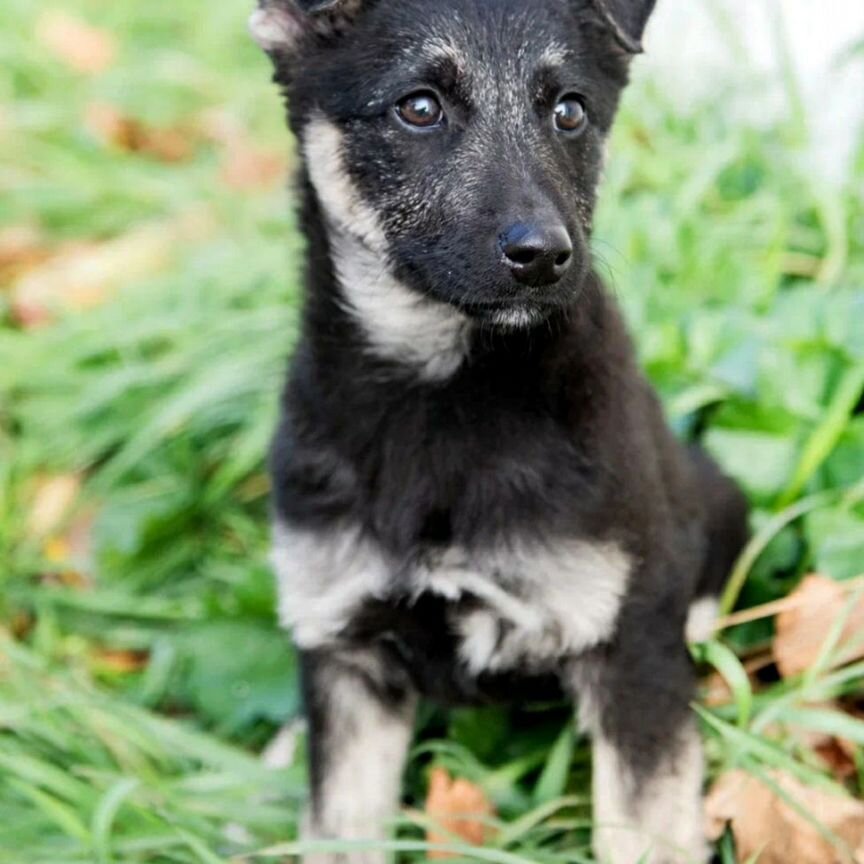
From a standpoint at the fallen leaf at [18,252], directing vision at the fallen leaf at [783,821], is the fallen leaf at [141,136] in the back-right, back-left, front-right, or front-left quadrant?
back-left

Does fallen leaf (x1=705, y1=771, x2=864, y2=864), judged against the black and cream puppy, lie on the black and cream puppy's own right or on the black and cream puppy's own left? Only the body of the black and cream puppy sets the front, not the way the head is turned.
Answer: on the black and cream puppy's own left

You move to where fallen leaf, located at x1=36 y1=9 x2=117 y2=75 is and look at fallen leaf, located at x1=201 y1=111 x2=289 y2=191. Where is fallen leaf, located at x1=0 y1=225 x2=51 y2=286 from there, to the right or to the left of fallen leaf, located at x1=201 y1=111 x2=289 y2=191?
right

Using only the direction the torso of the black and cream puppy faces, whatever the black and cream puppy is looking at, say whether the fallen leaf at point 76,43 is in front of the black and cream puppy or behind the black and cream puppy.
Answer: behind

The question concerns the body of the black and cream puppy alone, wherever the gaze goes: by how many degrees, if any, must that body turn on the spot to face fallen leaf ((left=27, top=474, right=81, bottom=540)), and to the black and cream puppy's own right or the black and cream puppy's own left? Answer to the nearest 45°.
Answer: approximately 135° to the black and cream puppy's own right

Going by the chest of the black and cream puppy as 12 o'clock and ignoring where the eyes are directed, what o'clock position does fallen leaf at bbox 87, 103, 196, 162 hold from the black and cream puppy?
The fallen leaf is roughly at 5 o'clock from the black and cream puppy.

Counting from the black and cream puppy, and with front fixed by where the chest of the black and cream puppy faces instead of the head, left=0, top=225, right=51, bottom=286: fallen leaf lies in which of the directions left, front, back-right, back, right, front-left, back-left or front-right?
back-right

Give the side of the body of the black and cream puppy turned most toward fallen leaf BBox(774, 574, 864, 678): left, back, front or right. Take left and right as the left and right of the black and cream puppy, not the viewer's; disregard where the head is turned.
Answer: left

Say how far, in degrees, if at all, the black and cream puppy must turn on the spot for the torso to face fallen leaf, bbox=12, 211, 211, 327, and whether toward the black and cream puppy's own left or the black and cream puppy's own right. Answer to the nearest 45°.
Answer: approximately 135° to the black and cream puppy's own right

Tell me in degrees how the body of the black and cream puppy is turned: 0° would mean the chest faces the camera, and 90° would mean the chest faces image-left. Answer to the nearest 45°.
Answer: approximately 0°

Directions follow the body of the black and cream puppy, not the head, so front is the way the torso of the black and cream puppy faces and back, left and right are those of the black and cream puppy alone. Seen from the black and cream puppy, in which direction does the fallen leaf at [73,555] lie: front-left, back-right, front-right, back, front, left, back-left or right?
back-right

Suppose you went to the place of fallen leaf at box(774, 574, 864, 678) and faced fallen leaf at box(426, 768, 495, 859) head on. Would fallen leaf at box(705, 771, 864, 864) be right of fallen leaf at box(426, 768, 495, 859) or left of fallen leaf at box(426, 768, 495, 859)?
left
